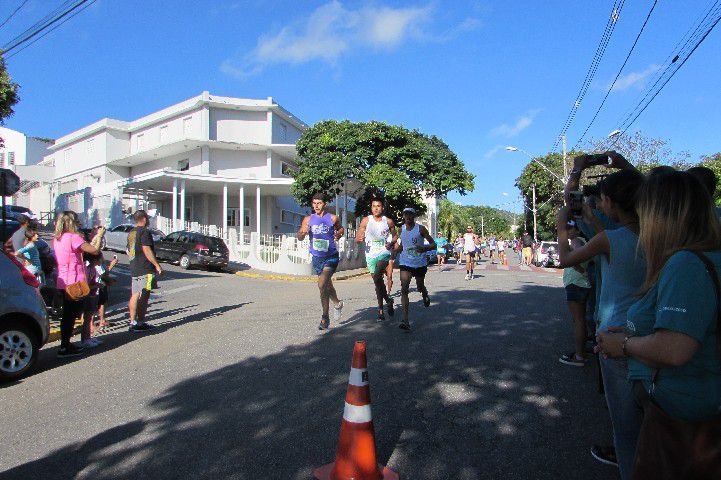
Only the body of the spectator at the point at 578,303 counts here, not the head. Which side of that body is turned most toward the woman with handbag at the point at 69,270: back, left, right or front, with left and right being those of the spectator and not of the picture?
front

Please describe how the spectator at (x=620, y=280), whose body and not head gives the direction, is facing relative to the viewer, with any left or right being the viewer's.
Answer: facing away from the viewer and to the left of the viewer

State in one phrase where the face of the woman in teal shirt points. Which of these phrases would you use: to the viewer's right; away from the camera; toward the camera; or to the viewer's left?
to the viewer's left

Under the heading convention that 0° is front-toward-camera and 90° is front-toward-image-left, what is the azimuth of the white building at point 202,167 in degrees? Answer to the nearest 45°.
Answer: approximately 0°

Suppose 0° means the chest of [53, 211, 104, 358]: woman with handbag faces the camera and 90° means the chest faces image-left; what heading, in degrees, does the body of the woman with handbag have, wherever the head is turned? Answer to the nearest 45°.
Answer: approximately 225°

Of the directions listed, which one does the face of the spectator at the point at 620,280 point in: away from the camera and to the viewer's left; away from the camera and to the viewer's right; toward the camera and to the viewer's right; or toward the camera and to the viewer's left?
away from the camera and to the viewer's left

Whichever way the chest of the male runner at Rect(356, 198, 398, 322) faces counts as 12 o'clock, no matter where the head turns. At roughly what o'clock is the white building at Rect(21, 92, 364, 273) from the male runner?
The white building is roughly at 5 o'clock from the male runner.

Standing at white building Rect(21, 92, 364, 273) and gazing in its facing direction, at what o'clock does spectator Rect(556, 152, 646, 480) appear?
The spectator is roughly at 12 o'clock from the white building.

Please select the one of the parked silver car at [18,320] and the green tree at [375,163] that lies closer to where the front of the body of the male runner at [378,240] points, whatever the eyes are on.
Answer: the parked silver car

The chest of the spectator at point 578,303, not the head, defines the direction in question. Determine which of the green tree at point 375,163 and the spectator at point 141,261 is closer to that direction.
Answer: the spectator

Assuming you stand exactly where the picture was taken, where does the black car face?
facing away from the viewer and to the left of the viewer

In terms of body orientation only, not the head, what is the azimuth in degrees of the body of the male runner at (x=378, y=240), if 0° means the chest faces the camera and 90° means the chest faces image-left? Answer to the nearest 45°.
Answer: approximately 0°

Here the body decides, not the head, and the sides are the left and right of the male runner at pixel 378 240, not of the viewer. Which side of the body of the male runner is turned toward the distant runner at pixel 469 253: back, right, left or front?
back
